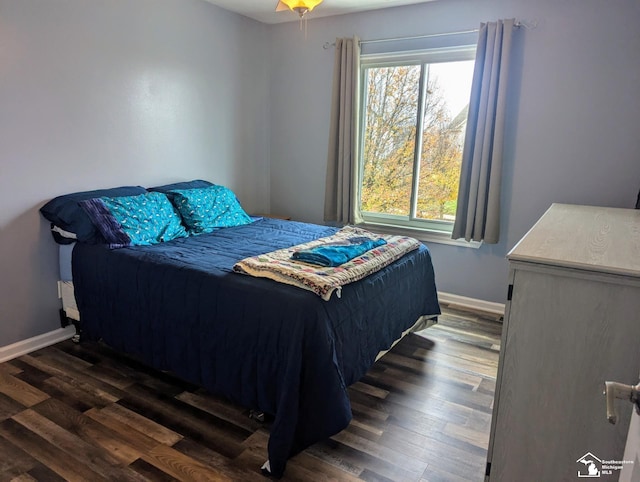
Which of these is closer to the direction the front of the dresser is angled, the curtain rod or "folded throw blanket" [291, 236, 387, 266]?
the folded throw blanket

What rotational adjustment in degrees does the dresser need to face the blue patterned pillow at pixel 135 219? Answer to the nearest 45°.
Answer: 0° — it already faces it

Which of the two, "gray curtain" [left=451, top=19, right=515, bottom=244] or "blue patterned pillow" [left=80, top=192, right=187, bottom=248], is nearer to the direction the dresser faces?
the blue patterned pillow

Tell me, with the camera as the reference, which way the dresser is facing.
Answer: facing to the left of the viewer

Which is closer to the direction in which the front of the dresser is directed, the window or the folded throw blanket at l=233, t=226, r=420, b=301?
the folded throw blanket

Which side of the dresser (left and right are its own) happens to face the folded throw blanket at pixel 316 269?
front

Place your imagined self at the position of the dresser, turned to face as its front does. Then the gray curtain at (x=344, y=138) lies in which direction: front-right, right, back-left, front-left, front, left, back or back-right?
front-right

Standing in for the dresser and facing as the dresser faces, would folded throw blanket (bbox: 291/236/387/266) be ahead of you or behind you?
ahead

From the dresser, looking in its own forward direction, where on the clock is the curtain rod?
The curtain rod is roughly at 2 o'clock from the dresser.

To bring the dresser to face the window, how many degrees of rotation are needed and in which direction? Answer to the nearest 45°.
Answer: approximately 45° to its right

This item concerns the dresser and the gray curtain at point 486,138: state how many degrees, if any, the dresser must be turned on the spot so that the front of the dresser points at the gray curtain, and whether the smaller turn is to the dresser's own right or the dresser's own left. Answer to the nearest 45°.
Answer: approximately 90° to the dresser's own right

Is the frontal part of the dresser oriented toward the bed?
yes
